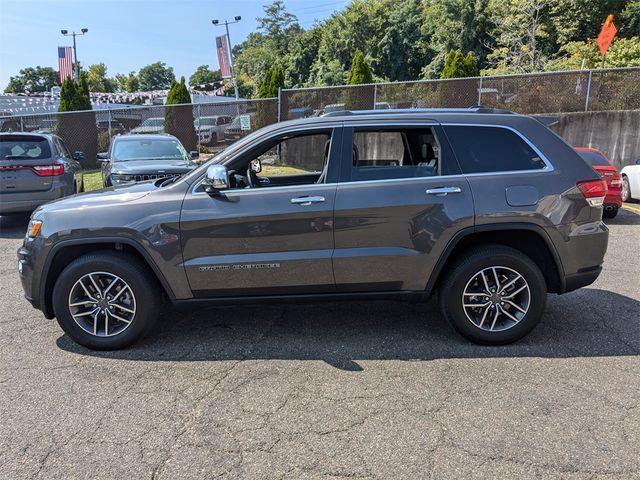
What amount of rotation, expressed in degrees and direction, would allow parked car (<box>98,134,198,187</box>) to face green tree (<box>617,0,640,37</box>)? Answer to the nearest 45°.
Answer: approximately 135° to its left

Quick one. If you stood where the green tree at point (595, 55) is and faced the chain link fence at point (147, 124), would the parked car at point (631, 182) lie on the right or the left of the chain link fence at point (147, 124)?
left

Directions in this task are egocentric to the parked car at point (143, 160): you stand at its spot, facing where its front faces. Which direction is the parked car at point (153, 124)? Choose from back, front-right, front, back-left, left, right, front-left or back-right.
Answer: back

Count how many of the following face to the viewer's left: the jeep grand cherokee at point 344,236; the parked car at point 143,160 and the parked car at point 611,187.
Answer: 1

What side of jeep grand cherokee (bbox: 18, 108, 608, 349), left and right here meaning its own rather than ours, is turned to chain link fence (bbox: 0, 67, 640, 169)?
right

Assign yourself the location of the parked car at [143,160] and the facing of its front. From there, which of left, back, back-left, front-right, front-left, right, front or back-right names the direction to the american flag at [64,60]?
back

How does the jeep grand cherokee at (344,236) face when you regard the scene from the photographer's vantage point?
facing to the left of the viewer

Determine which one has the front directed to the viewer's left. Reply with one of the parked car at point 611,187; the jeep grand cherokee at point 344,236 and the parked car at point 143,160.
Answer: the jeep grand cherokee
